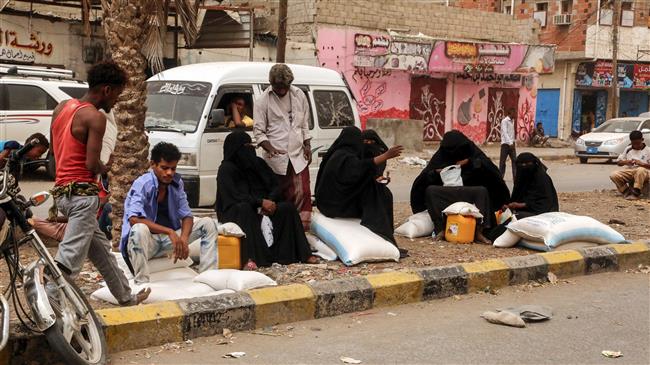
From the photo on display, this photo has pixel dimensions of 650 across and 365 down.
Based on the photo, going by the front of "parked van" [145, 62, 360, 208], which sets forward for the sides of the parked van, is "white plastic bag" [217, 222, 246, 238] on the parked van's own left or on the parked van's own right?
on the parked van's own left

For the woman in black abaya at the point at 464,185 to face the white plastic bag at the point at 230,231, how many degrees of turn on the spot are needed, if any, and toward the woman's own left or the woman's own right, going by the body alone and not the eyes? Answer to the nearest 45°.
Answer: approximately 45° to the woman's own right

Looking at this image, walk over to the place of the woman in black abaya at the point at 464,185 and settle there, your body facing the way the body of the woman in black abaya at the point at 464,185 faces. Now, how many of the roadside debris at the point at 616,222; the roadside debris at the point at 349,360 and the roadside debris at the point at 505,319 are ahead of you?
2

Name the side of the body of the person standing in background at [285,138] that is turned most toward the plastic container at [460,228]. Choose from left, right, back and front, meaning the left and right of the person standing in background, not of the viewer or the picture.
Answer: left

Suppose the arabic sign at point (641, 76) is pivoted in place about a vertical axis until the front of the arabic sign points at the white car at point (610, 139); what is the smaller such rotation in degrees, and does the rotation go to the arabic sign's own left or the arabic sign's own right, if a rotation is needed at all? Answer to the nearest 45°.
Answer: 0° — it already faces it
